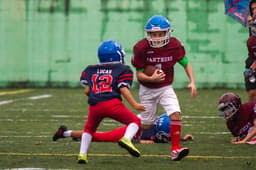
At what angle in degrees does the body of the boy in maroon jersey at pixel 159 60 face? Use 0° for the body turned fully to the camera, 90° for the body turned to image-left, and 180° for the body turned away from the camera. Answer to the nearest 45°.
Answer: approximately 0°

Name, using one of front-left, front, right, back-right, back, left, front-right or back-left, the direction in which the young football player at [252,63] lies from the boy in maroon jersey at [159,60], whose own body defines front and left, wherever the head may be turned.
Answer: back-left
